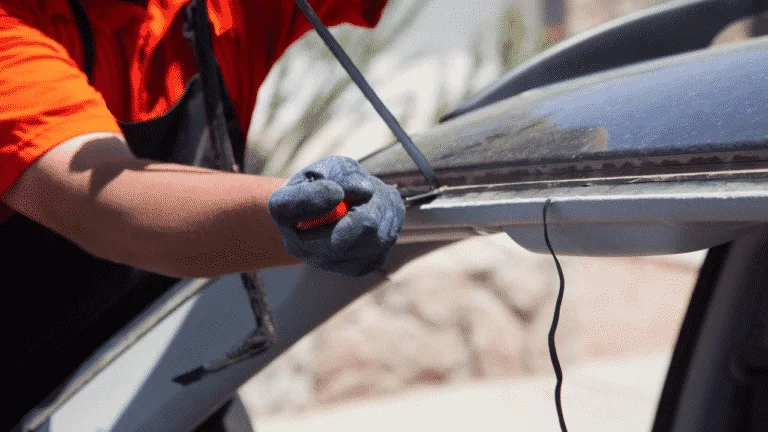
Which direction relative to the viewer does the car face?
to the viewer's left
